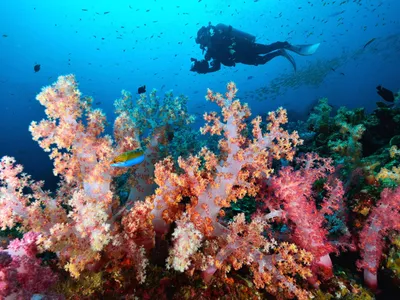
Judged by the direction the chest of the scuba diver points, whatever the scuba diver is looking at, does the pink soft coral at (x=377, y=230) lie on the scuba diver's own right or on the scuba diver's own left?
on the scuba diver's own left

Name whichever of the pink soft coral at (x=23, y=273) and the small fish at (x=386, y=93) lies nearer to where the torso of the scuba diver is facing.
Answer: the pink soft coral

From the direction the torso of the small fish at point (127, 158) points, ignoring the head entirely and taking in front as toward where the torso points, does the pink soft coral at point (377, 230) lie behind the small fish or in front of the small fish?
behind

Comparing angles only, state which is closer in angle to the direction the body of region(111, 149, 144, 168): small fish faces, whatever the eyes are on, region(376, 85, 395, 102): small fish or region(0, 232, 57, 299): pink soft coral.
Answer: the pink soft coral

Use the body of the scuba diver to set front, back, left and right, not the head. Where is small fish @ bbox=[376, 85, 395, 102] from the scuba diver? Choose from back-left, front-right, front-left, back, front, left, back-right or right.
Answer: back-left

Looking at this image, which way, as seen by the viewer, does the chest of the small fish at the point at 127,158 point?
to the viewer's left

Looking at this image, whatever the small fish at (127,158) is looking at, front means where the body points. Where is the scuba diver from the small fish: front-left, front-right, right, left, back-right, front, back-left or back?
back-right

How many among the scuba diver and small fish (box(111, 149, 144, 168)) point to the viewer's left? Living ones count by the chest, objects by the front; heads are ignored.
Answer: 2

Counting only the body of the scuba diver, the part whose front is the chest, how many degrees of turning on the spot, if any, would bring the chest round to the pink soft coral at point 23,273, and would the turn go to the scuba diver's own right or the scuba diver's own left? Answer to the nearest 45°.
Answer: approximately 90° to the scuba diver's own left

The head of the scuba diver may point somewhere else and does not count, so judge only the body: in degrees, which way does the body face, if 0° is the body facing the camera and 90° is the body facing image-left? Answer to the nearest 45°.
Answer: approximately 90°
